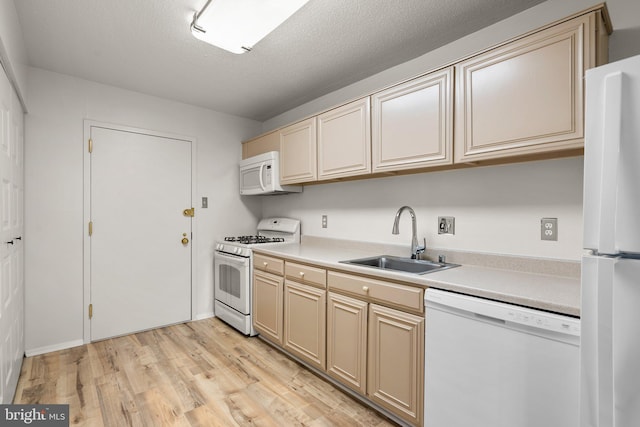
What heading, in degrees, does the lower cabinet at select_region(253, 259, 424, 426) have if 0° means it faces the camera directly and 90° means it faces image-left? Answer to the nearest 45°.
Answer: approximately 45°

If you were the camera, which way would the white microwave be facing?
facing the viewer and to the left of the viewer

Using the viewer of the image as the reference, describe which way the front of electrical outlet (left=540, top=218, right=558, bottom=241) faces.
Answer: facing the viewer

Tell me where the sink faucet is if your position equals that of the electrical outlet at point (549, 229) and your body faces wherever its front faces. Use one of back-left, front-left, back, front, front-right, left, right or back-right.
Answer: right

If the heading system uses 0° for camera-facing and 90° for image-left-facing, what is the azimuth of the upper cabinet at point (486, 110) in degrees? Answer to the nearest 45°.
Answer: approximately 45°

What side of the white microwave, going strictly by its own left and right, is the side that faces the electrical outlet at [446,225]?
left

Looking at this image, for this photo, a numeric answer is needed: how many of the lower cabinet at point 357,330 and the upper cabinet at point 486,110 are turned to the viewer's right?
0

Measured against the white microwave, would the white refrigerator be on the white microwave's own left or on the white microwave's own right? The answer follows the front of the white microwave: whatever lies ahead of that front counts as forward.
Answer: on the white microwave's own left

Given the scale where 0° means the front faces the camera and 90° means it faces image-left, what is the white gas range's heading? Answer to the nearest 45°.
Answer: approximately 45°

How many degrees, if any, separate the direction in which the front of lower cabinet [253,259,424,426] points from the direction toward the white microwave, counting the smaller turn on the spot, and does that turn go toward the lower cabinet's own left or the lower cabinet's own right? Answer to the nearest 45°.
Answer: approximately 90° to the lower cabinet's own right
